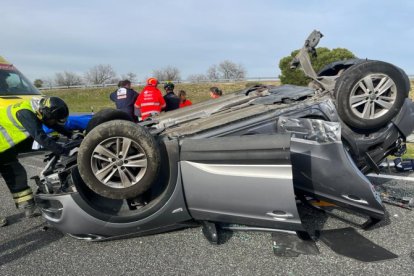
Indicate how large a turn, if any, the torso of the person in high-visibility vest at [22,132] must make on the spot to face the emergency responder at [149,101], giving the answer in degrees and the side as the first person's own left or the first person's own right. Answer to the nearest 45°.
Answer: approximately 45° to the first person's own left

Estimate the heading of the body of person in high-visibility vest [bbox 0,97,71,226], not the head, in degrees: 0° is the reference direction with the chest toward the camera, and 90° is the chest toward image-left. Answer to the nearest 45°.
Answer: approximately 270°

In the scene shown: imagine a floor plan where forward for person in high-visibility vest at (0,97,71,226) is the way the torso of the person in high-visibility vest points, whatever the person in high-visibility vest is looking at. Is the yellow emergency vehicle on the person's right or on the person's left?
on the person's left

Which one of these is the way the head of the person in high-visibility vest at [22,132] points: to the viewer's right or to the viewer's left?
to the viewer's right

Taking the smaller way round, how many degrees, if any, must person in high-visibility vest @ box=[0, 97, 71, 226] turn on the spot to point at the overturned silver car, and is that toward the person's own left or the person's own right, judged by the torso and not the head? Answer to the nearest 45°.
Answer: approximately 45° to the person's own right

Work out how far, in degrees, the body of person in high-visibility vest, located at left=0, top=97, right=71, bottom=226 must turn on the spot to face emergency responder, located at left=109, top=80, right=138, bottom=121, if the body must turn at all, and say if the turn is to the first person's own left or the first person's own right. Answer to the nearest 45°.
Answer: approximately 45° to the first person's own left
